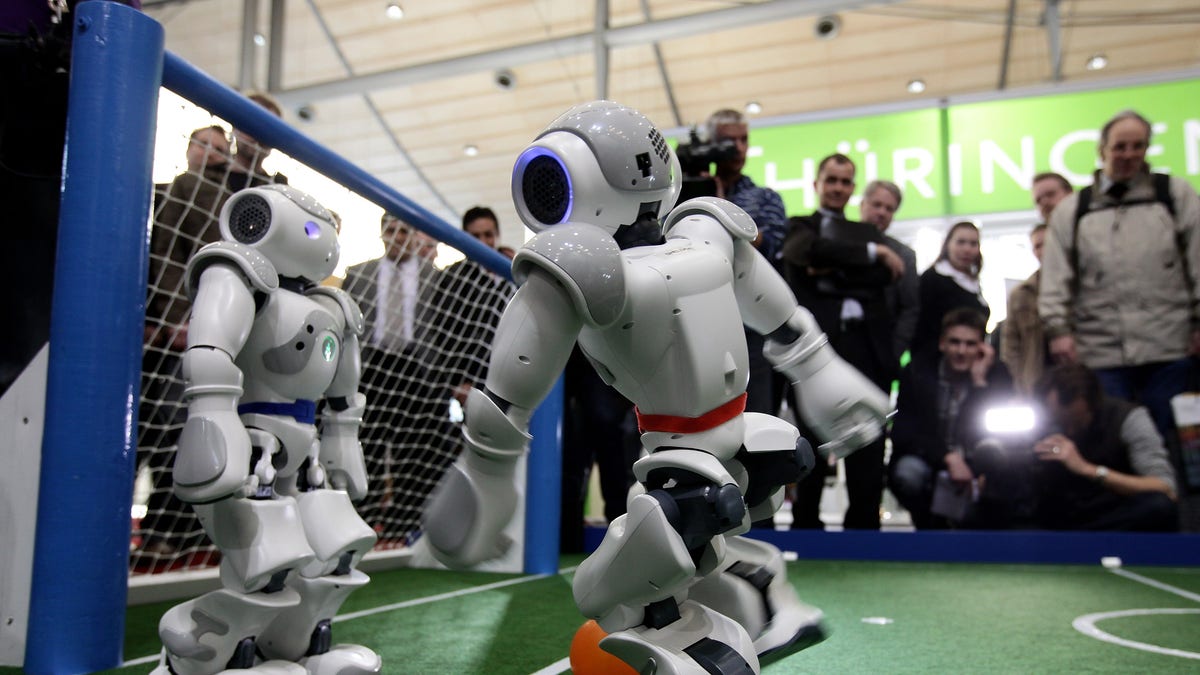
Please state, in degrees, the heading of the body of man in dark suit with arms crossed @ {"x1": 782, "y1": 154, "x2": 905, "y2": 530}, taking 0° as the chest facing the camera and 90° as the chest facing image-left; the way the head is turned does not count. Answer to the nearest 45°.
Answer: approximately 0°

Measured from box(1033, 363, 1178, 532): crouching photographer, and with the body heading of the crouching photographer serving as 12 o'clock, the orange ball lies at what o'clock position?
The orange ball is roughly at 11 o'clock from the crouching photographer.

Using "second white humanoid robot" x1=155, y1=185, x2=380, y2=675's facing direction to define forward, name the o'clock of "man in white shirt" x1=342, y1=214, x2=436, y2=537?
The man in white shirt is roughly at 8 o'clock from the second white humanoid robot.

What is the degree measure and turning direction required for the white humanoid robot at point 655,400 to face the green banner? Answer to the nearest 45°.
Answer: approximately 90° to its right

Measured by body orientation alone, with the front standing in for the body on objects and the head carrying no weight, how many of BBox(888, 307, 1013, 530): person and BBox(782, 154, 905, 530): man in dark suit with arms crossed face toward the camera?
2

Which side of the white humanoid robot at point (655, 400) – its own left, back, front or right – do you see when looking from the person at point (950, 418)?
right

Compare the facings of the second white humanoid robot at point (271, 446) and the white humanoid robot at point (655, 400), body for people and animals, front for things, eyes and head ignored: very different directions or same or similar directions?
very different directions

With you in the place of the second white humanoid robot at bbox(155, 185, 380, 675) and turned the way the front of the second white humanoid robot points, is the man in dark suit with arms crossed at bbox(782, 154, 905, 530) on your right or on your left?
on your left

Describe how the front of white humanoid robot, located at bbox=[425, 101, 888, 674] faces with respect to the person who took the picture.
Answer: facing away from the viewer and to the left of the viewer
